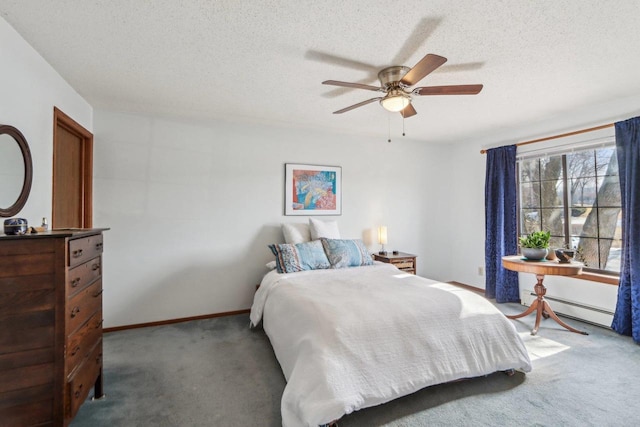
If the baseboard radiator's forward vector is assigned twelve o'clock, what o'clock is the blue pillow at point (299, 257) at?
The blue pillow is roughly at 12 o'clock from the baseboard radiator.

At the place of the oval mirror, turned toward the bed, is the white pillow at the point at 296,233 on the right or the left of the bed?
left

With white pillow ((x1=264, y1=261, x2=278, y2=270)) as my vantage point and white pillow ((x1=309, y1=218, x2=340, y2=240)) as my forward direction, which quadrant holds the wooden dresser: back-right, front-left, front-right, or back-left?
back-right

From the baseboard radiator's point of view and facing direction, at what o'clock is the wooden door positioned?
The wooden door is roughly at 12 o'clock from the baseboard radiator.

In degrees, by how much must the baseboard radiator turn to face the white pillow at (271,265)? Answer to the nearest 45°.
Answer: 0° — it already faces it

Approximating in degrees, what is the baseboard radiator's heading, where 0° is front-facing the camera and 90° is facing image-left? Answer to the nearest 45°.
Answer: approximately 45°

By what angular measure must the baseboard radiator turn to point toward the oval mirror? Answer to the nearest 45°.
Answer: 0° — it already faces it
